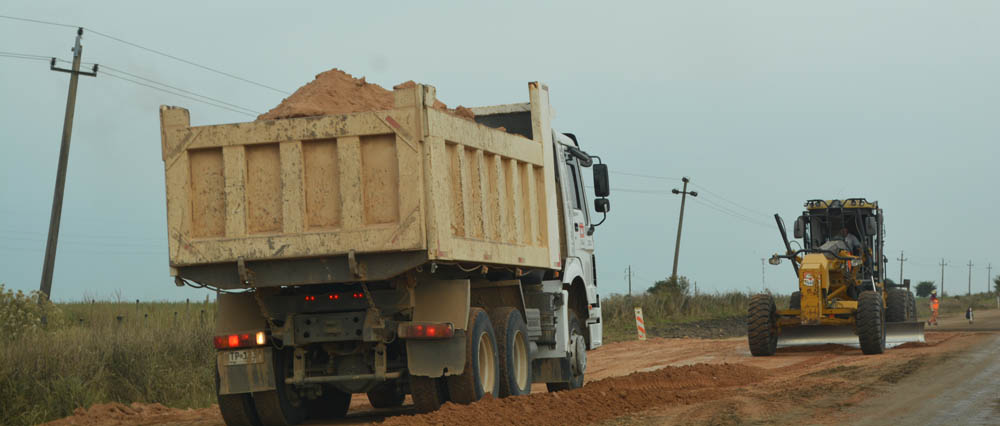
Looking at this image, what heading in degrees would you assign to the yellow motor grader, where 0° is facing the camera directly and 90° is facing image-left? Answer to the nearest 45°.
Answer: approximately 0°

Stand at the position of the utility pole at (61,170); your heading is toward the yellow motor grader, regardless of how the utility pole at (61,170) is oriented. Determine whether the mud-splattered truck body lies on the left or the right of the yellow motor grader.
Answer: right

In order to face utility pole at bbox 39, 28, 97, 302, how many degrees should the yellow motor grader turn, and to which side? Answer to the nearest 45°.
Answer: approximately 90° to its right

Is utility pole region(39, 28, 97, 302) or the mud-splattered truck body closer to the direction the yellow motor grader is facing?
the mud-splattered truck body

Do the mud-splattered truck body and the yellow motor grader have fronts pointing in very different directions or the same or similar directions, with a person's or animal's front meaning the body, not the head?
very different directions

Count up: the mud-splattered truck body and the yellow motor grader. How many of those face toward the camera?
1

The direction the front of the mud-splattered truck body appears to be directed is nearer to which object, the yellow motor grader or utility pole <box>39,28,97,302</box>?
the yellow motor grader

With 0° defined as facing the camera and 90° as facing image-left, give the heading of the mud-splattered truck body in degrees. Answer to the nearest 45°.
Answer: approximately 225°

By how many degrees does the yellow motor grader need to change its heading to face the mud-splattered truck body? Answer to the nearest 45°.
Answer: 0° — it already faces it

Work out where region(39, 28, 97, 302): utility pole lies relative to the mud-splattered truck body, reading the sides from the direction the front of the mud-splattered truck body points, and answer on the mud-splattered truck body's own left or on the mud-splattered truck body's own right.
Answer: on the mud-splattered truck body's own left

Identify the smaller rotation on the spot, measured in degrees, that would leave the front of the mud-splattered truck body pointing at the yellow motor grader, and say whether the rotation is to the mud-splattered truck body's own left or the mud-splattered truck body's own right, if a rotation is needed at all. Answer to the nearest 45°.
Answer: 0° — it already faces it
